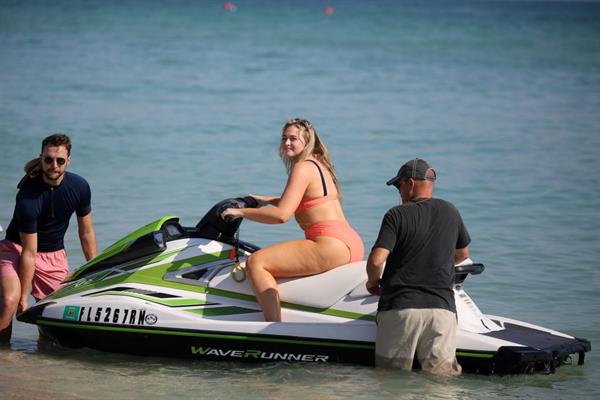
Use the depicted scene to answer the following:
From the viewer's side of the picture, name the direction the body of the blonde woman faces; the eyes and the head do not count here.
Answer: to the viewer's left

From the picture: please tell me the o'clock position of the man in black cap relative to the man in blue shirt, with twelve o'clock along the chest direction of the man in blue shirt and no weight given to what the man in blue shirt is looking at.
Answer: The man in black cap is roughly at 10 o'clock from the man in blue shirt.

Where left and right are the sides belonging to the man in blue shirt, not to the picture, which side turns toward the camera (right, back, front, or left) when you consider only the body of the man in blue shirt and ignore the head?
front

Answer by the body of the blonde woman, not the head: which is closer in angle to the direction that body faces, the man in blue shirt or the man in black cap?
the man in blue shirt

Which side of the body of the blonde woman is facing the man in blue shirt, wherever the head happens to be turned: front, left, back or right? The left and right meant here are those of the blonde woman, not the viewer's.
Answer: front

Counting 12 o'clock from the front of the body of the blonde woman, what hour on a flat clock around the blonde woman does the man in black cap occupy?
The man in black cap is roughly at 7 o'clock from the blonde woman.

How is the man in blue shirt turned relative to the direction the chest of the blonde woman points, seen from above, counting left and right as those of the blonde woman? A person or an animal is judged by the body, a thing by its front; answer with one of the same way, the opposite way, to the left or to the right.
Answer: to the left

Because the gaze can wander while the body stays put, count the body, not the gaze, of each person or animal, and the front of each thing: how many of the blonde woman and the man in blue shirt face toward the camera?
1

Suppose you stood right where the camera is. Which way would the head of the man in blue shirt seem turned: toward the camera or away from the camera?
toward the camera

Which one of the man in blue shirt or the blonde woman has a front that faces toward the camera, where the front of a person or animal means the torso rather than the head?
the man in blue shirt
